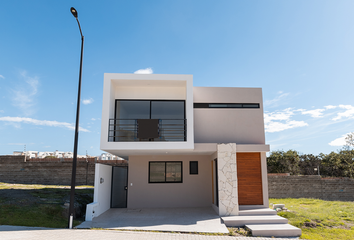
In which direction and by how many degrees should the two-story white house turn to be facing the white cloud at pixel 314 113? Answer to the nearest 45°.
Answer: approximately 135° to its left

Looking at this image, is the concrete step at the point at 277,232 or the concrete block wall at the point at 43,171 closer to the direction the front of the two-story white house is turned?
the concrete step

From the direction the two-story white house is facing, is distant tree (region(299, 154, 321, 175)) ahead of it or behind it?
behind

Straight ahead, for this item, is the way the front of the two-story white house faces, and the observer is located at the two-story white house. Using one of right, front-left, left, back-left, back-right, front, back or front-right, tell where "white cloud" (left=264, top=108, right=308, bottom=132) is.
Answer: back-left

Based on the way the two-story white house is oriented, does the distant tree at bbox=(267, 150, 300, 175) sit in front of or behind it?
behind

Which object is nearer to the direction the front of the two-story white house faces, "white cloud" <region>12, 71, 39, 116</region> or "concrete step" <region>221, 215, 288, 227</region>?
the concrete step

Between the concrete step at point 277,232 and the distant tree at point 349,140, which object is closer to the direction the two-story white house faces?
the concrete step

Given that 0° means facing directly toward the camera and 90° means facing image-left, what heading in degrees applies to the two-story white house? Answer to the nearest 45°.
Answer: approximately 0°

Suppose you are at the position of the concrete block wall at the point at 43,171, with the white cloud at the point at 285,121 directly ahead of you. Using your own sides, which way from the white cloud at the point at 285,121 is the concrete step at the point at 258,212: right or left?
right

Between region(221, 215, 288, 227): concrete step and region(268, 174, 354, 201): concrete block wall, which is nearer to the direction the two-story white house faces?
the concrete step

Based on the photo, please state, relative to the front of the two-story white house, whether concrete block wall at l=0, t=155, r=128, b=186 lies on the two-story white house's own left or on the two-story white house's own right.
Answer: on the two-story white house's own right
